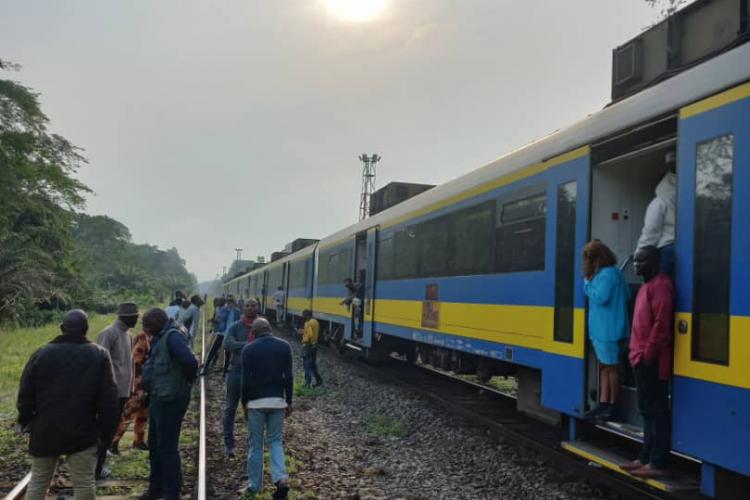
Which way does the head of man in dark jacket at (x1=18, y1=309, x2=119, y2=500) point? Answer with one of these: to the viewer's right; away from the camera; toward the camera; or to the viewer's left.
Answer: away from the camera

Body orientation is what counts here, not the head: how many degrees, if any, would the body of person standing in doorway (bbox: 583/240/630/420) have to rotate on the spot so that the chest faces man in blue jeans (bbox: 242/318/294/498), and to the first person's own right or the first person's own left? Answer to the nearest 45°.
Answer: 0° — they already face them

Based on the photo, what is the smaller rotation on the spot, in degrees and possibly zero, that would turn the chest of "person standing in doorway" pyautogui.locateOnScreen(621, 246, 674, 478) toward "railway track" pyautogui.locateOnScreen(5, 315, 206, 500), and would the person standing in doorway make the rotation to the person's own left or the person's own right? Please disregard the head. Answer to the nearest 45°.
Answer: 0° — they already face it

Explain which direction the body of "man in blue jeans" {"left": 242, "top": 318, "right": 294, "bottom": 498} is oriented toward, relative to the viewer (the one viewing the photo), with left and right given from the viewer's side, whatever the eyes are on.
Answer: facing away from the viewer

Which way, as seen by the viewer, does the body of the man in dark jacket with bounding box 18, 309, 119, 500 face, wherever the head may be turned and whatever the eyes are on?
away from the camera

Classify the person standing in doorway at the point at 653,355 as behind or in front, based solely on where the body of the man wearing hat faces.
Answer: in front

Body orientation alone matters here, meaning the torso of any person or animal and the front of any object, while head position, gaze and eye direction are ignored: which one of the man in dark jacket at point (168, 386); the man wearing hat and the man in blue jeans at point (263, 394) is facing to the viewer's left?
the man in dark jacket

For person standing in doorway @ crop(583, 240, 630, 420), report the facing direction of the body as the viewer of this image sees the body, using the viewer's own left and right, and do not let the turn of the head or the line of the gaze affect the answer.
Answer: facing to the left of the viewer

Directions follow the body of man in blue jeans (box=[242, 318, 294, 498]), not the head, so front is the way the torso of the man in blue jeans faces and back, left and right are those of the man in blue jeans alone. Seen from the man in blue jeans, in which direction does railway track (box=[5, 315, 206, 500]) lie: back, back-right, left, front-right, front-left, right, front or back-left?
left

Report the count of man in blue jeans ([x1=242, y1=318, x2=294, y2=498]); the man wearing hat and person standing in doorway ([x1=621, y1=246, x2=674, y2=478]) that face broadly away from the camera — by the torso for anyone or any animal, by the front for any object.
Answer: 1

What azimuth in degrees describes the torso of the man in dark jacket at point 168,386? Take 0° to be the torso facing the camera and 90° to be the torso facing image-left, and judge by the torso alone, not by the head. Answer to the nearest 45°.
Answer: approximately 90°

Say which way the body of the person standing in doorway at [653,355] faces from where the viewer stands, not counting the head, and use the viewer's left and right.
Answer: facing to the left of the viewer
